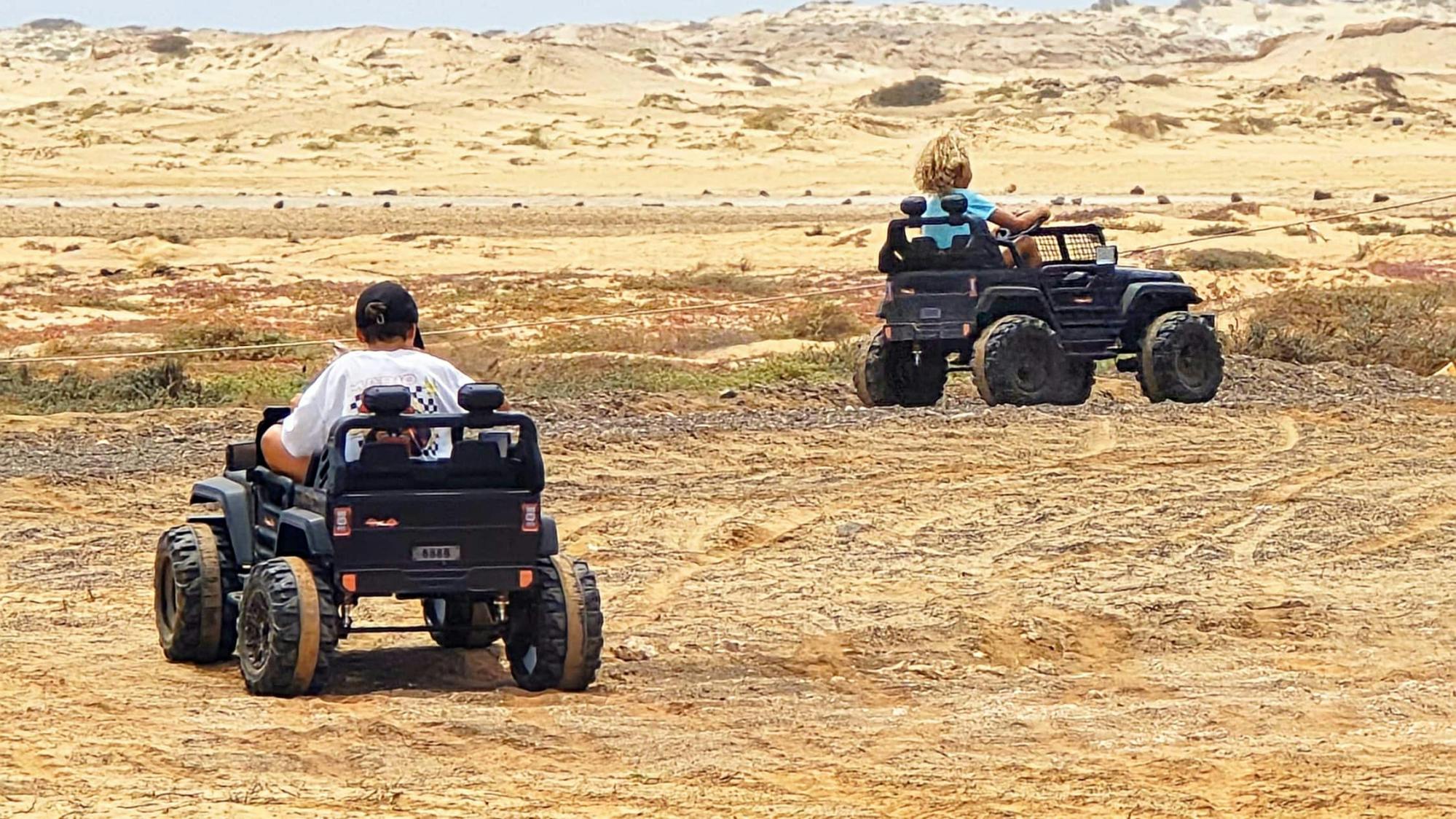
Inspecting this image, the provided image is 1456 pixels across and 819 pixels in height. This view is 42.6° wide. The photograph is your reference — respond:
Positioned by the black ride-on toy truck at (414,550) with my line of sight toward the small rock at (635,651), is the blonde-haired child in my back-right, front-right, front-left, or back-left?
front-left

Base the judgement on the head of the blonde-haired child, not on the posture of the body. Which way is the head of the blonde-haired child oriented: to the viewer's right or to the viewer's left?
to the viewer's right

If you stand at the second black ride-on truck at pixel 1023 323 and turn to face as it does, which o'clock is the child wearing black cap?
The child wearing black cap is roughly at 5 o'clock from the second black ride-on truck.

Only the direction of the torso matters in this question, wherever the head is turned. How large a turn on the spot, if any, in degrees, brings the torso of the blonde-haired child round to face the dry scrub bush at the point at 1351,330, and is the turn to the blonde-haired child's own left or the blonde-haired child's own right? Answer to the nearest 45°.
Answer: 0° — they already face it

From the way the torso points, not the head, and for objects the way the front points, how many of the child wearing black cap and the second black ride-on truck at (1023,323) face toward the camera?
0

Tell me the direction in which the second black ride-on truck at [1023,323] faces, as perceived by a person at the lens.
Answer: facing away from the viewer and to the right of the viewer

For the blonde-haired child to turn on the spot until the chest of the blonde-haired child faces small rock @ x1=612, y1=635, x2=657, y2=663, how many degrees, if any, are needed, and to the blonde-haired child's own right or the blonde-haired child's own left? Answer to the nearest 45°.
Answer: approximately 135° to the blonde-haired child's own right

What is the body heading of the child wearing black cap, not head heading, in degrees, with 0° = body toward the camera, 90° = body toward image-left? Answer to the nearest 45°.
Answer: approximately 180°

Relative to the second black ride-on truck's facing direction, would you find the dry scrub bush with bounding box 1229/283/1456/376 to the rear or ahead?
ahead

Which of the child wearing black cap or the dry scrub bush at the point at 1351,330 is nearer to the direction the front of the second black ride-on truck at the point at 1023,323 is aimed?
the dry scrub bush

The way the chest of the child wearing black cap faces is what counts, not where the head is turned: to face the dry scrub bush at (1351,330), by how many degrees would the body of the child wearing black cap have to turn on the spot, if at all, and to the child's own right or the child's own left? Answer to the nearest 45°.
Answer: approximately 45° to the child's own right

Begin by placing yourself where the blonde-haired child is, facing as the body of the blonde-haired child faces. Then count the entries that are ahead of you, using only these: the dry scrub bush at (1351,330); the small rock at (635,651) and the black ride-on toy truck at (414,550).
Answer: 1

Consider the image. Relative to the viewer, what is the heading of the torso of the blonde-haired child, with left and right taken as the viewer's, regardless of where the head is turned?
facing away from the viewer and to the right of the viewer
